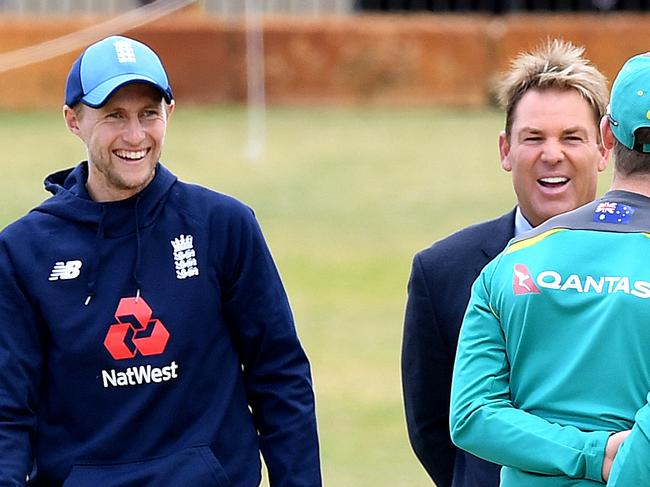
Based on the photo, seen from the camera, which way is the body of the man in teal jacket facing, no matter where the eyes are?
away from the camera

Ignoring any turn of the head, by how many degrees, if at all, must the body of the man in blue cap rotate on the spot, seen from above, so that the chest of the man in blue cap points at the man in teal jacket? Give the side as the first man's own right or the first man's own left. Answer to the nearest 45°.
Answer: approximately 45° to the first man's own left

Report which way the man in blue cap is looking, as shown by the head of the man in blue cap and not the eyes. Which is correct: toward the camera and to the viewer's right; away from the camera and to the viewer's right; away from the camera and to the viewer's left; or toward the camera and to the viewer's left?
toward the camera and to the viewer's right

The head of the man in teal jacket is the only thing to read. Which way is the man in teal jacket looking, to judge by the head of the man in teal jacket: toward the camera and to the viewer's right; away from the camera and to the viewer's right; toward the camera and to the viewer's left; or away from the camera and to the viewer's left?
away from the camera and to the viewer's left

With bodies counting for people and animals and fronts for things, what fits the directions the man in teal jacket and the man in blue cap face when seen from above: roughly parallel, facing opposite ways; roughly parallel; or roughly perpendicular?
roughly parallel, facing opposite ways

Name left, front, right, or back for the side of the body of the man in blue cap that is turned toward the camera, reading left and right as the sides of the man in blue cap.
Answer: front

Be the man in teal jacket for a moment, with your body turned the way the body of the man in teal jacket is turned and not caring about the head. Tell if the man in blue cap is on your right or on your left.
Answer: on your left

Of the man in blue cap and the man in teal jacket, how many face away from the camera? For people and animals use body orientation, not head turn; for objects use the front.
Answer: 1
